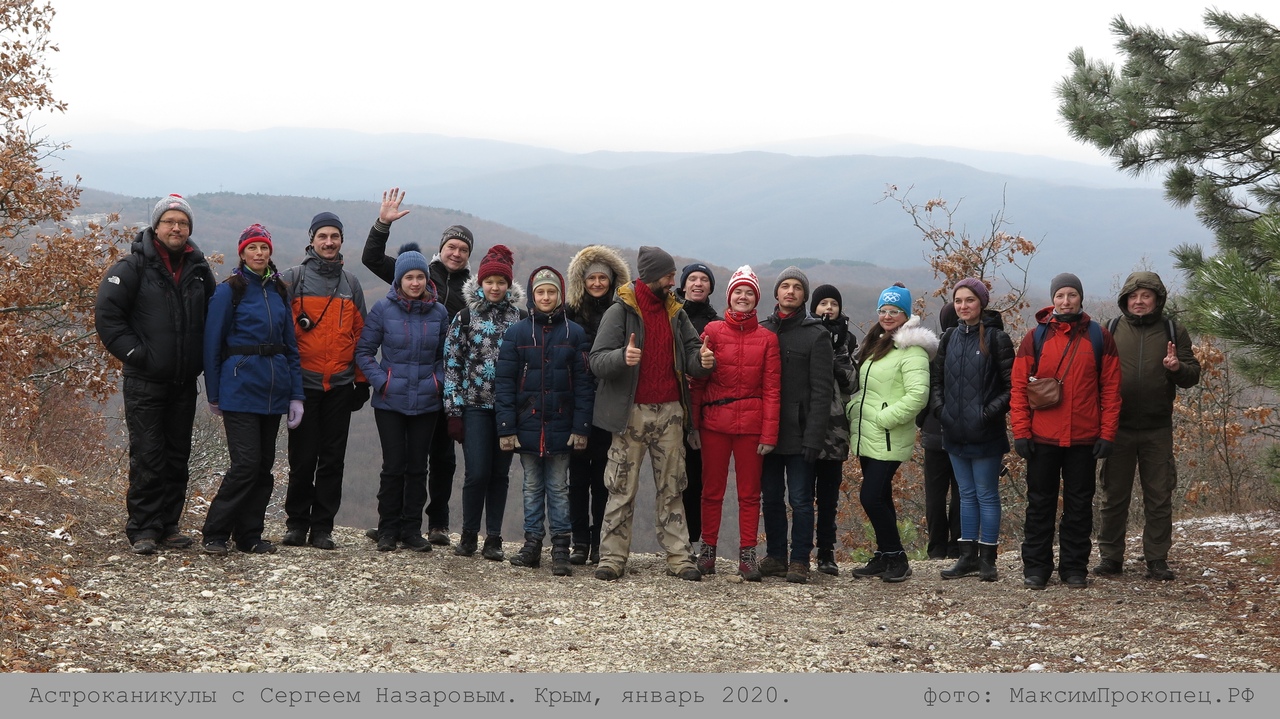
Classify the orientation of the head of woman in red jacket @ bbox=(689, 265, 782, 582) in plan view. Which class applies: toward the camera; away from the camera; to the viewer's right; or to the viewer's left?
toward the camera

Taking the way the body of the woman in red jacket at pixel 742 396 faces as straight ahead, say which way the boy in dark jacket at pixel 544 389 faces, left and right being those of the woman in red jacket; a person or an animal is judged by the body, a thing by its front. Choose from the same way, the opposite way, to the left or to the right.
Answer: the same way

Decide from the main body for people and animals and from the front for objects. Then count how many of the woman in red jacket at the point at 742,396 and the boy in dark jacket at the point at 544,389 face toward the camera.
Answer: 2

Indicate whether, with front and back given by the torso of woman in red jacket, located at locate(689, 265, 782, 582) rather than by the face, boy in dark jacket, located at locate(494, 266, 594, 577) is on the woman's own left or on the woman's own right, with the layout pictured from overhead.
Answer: on the woman's own right

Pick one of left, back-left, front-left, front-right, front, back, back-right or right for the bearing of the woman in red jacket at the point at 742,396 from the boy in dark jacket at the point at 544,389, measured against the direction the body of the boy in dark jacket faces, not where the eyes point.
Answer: left

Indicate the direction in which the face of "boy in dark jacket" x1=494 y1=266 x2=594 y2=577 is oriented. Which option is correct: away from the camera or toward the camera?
toward the camera

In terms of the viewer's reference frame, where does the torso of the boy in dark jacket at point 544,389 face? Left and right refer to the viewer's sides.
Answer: facing the viewer
